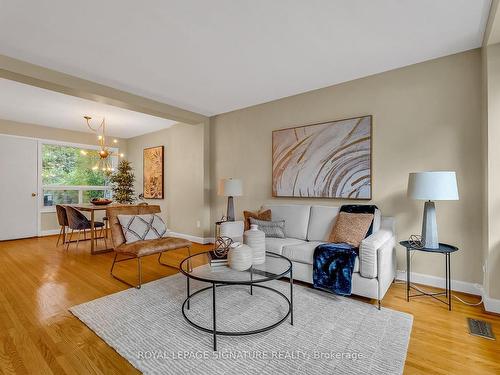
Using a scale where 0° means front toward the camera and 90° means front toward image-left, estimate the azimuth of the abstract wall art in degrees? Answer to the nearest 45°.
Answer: approximately 45°

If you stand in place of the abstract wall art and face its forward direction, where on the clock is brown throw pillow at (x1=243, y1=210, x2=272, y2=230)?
The brown throw pillow is roughly at 1 o'clock from the abstract wall art.

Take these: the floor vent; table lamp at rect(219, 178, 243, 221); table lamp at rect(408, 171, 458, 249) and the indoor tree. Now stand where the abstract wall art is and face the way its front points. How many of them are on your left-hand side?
2

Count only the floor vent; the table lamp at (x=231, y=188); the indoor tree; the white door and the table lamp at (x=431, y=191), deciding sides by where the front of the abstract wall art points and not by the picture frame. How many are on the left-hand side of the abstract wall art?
2

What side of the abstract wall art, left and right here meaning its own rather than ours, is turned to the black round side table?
left
